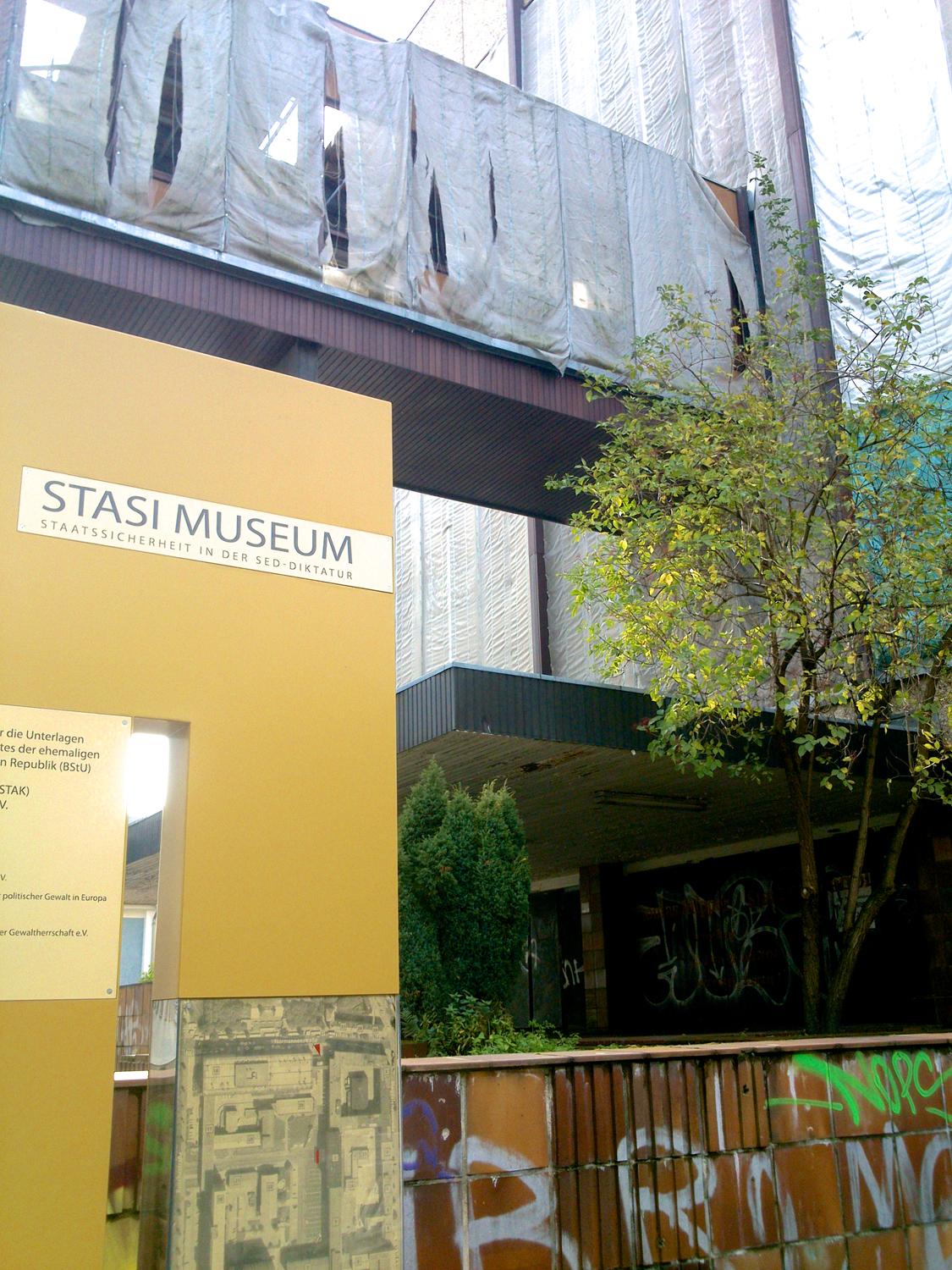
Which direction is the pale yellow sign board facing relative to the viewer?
toward the camera

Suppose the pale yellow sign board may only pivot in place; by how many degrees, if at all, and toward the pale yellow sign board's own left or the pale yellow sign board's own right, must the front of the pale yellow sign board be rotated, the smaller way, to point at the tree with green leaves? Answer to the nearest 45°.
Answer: approximately 135° to the pale yellow sign board's own left

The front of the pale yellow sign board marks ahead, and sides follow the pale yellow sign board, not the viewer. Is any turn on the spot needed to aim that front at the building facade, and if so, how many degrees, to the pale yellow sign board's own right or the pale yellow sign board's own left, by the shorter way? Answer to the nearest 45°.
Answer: approximately 135° to the pale yellow sign board's own left

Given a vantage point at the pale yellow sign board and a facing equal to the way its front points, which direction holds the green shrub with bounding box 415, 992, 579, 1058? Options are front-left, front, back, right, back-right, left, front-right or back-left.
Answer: back-left

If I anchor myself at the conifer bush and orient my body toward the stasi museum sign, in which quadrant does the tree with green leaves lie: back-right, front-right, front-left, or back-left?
back-left

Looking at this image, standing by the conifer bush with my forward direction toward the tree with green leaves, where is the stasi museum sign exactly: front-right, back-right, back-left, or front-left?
back-right

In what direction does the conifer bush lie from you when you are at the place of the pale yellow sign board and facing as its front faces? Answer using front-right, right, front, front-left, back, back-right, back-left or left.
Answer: back-left
